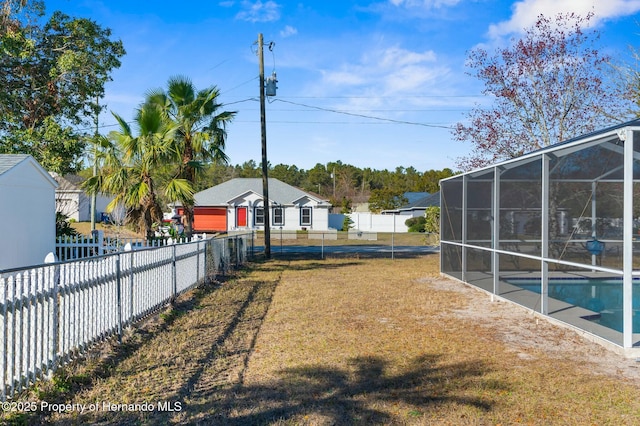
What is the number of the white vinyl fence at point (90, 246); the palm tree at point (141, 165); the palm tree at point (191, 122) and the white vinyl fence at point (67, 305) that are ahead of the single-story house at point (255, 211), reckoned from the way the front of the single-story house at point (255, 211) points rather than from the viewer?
4

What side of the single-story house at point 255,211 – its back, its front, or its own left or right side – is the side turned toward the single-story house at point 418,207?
left

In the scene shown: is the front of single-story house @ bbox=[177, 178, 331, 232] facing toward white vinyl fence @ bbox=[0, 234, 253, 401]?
yes

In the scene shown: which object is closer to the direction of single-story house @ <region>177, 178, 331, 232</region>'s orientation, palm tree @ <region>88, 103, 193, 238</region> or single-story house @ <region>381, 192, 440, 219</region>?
the palm tree

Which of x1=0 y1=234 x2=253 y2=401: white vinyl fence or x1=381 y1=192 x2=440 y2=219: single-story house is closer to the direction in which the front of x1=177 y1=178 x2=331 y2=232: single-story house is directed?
the white vinyl fence

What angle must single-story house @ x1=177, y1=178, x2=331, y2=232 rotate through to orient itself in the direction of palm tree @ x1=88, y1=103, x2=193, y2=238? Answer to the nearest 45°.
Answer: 0° — it already faces it

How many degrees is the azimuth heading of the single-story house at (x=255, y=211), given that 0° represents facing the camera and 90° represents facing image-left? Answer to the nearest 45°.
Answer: approximately 0°
